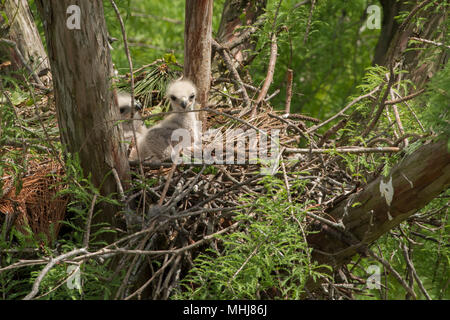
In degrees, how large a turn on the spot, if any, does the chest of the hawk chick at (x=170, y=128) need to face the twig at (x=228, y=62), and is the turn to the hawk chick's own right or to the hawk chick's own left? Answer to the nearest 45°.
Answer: approximately 90° to the hawk chick's own left

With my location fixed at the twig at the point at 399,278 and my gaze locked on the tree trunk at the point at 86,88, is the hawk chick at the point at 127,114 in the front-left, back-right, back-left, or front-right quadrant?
front-right

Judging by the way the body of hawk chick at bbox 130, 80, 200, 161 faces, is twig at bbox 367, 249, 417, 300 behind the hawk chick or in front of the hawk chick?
in front

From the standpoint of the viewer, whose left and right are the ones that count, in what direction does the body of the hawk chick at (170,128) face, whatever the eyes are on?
facing the viewer and to the right of the viewer

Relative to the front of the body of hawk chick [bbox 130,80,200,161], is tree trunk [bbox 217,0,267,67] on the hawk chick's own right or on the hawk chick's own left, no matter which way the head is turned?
on the hawk chick's own left

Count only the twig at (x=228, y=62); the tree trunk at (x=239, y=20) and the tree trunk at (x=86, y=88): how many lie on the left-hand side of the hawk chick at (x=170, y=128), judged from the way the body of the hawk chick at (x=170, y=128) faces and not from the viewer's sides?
2

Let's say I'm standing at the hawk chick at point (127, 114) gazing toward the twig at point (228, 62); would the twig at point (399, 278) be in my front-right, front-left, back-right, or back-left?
front-right

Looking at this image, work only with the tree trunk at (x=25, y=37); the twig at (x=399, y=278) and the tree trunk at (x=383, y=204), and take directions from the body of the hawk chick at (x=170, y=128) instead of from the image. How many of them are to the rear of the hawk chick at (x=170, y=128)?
1

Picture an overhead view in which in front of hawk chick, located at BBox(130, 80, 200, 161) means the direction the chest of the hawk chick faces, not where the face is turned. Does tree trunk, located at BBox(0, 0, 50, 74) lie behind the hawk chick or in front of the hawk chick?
behind
